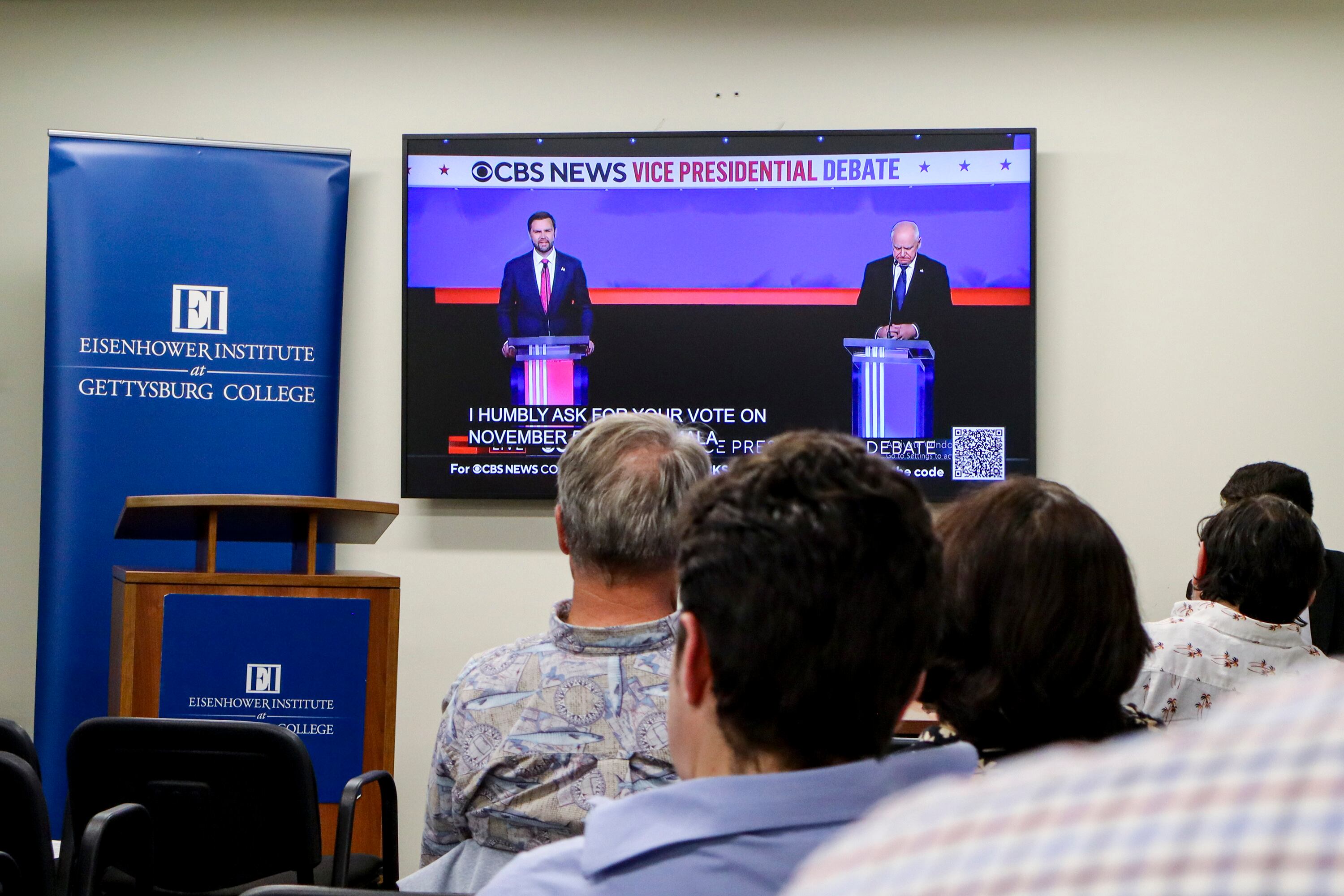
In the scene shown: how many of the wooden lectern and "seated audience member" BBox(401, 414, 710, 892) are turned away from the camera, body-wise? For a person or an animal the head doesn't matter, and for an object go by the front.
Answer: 1

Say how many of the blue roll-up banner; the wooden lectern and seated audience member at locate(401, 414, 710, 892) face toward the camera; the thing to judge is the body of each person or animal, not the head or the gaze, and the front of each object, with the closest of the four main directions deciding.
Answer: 2

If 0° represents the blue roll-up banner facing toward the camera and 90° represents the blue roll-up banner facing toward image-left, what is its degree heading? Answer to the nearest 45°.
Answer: approximately 0°

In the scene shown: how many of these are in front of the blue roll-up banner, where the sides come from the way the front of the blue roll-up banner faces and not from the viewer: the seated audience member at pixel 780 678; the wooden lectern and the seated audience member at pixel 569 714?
3

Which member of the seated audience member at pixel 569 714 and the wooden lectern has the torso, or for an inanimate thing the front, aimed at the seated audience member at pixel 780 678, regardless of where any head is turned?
the wooden lectern

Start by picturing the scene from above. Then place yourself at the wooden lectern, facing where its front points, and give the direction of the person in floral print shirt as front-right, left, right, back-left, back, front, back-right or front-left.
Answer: front-left

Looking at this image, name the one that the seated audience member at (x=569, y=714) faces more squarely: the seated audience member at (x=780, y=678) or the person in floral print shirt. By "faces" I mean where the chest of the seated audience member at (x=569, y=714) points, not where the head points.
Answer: the person in floral print shirt

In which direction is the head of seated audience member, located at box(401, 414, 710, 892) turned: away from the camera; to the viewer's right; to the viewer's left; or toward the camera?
away from the camera

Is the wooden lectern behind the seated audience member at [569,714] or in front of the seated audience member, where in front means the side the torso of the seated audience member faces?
in front

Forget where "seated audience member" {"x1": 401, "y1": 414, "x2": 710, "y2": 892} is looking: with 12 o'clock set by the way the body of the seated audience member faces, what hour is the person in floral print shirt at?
The person in floral print shirt is roughly at 2 o'clock from the seated audience member.

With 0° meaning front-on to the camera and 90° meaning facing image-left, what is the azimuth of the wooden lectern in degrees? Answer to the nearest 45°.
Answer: approximately 0°

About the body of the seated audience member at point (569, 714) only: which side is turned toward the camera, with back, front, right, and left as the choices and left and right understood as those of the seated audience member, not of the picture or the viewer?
back

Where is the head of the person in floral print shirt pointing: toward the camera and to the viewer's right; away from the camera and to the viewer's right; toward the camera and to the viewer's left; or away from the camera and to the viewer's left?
away from the camera and to the viewer's left

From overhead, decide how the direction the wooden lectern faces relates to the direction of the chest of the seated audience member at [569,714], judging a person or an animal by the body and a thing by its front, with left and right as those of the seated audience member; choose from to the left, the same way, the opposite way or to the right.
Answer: the opposite way

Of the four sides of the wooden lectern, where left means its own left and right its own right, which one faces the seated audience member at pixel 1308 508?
left
